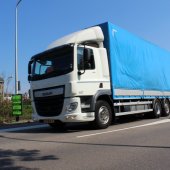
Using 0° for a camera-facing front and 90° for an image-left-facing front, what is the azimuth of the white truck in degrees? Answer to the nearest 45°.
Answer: approximately 45°

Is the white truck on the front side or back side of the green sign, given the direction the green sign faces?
on the front side

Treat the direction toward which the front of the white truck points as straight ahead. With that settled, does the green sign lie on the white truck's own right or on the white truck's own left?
on the white truck's own right

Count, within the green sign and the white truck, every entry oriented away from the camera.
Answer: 0

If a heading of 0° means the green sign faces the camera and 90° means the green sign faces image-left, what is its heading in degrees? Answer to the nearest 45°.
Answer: approximately 0°
